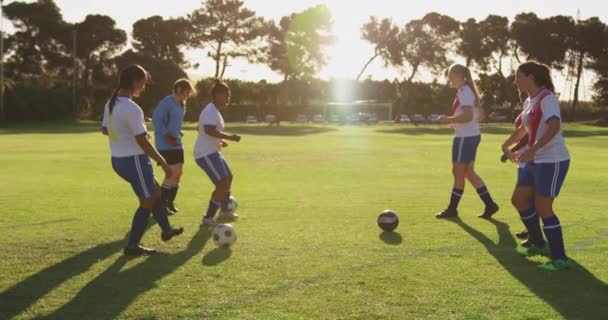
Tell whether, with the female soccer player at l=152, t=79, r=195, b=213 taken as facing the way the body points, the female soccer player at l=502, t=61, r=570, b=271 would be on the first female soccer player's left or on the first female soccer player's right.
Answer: on the first female soccer player's right

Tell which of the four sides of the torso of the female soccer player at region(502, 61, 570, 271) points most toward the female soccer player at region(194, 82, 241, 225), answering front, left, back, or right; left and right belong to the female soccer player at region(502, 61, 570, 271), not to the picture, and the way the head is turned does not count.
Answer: front

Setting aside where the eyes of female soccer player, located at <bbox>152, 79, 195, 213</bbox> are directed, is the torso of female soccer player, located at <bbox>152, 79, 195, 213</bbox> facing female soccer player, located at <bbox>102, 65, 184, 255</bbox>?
no

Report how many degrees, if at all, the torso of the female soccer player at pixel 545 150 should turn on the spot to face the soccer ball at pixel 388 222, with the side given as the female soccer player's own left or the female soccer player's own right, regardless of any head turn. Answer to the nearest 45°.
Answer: approximately 45° to the female soccer player's own right

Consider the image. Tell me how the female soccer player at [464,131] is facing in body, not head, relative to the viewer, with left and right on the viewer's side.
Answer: facing to the left of the viewer

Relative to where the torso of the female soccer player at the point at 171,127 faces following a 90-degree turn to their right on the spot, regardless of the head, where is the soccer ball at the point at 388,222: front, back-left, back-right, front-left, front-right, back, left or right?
front-left

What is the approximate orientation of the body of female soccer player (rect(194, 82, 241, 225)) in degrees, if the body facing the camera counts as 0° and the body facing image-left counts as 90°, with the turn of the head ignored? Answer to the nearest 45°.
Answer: approximately 270°

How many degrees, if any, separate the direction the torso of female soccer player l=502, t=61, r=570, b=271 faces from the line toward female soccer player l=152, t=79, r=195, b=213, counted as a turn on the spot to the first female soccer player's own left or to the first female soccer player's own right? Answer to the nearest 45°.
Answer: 0° — they already face them

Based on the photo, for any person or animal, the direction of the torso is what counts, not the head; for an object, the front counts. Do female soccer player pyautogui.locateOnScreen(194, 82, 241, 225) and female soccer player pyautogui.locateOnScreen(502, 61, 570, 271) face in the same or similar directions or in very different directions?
very different directions

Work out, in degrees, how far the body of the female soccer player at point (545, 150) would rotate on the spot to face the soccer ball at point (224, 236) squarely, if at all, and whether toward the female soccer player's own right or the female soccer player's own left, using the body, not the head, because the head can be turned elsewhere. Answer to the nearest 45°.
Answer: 0° — they already face it

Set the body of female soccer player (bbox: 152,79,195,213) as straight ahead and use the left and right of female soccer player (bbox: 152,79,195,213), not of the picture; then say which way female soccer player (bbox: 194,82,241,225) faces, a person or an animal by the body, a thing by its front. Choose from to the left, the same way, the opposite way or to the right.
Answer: the same way

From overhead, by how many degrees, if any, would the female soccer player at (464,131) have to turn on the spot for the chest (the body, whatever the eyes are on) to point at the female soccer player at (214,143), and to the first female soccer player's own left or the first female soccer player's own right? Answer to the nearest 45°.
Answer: approximately 45° to the first female soccer player's own left

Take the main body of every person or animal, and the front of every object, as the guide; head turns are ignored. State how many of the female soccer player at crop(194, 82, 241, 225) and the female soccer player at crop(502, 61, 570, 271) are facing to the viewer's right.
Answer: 1

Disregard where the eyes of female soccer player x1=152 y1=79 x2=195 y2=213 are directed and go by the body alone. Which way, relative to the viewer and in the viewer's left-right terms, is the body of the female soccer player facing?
facing to the right of the viewer

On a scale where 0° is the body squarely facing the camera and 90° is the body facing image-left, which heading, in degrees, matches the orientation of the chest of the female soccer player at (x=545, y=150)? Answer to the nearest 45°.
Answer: approximately 90°

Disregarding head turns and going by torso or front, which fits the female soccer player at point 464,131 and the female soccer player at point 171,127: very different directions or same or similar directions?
very different directions

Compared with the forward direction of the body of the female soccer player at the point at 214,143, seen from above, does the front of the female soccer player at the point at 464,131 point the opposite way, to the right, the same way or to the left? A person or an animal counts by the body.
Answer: the opposite way
